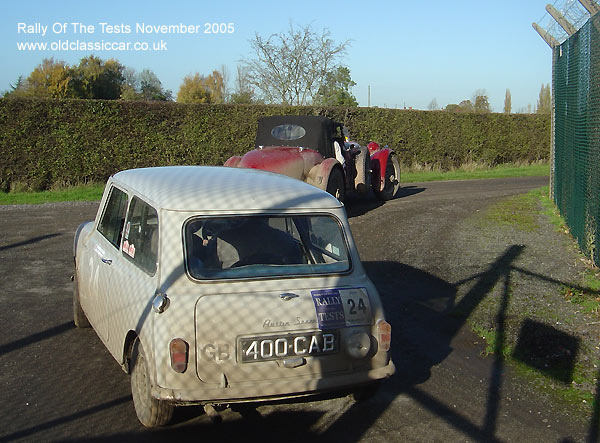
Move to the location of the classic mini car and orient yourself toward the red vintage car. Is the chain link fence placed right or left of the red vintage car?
right

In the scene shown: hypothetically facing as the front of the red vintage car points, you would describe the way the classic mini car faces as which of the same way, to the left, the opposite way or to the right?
to the left

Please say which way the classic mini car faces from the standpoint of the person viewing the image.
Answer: facing away from the viewer and to the left of the viewer

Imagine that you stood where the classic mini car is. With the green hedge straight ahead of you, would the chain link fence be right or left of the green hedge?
right

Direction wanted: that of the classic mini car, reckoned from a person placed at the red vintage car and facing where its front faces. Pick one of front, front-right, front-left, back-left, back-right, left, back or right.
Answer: back-right

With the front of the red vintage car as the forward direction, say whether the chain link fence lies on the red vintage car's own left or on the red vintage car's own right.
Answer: on the red vintage car's own right

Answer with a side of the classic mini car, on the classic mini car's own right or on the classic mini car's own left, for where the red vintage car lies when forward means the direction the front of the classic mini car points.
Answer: on the classic mini car's own right

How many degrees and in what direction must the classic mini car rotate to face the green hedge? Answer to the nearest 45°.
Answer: approximately 45° to its right

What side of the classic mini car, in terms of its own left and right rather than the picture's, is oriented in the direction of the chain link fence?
right

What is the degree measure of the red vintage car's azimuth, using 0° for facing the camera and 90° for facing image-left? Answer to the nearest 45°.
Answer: approximately 225°
